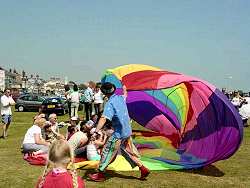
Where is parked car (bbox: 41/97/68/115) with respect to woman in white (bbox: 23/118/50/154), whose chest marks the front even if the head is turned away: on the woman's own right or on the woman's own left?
on the woman's own left

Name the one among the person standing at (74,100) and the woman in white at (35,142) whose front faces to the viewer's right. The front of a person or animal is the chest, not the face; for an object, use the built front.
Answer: the woman in white

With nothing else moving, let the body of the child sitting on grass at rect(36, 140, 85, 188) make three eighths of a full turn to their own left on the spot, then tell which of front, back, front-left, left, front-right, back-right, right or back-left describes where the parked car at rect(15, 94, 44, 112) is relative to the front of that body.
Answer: back-right

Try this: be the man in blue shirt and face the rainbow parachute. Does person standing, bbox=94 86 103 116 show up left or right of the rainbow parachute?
left

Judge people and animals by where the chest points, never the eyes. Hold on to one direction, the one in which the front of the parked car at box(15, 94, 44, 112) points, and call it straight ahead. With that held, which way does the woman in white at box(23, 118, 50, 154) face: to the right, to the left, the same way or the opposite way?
the opposite way

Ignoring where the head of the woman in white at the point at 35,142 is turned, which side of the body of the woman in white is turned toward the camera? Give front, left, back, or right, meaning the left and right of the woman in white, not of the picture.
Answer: right

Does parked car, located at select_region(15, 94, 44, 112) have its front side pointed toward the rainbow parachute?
no

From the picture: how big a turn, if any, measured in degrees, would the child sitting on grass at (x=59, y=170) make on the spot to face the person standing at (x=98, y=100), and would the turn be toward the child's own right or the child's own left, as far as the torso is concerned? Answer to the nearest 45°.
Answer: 0° — they already face them

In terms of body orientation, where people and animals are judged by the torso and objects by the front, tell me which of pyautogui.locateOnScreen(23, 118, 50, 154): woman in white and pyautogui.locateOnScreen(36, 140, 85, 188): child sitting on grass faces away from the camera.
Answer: the child sitting on grass

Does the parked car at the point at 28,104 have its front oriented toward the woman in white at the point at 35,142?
no

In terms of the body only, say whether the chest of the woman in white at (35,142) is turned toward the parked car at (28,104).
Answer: no

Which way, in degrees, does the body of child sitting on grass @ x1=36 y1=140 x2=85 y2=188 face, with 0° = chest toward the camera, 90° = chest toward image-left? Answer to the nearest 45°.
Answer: approximately 180°

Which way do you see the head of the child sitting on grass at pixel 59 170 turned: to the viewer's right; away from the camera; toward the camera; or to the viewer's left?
away from the camera
